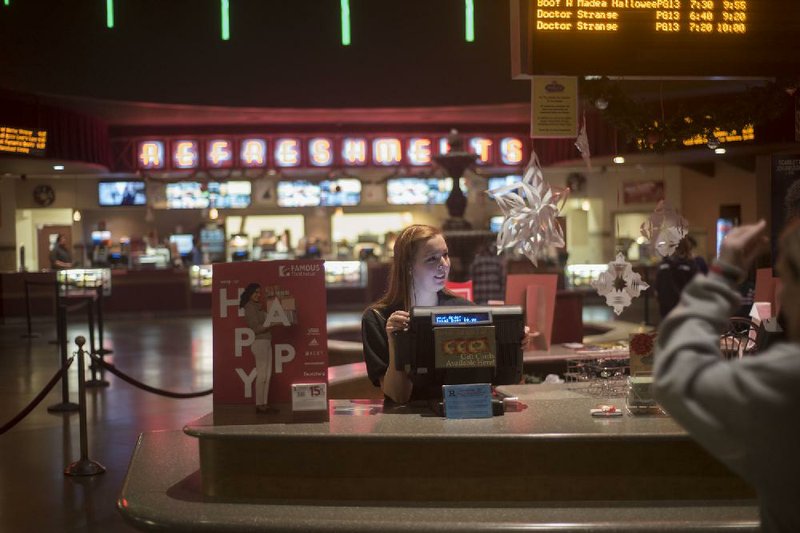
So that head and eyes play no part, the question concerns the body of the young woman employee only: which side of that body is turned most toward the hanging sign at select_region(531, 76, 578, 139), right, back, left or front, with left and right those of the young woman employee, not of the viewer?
left

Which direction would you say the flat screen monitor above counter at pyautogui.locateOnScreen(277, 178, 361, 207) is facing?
toward the camera

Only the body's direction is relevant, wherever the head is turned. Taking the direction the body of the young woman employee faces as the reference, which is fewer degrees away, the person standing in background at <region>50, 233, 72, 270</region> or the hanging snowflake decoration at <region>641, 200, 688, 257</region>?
the hanging snowflake decoration

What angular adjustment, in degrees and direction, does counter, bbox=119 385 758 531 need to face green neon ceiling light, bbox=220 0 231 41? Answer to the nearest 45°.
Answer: approximately 180°

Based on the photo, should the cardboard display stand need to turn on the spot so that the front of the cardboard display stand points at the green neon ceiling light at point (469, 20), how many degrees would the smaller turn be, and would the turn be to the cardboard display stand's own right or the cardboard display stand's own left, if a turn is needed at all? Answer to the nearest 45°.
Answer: approximately 180°

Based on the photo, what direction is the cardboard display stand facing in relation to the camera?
toward the camera

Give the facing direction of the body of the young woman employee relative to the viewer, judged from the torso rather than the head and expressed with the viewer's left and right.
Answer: facing the viewer and to the right of the viewer

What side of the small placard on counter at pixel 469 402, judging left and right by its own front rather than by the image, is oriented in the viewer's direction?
front

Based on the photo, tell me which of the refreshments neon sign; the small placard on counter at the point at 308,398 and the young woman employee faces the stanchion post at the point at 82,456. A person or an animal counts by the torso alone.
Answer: the refreshments neon sign

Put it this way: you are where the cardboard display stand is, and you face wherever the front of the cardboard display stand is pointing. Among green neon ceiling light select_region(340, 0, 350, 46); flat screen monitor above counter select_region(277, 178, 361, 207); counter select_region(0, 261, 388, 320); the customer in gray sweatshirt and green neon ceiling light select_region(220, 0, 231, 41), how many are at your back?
4

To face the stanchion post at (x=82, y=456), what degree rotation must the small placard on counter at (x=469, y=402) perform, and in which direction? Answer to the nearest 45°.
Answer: approximately 135° to its right

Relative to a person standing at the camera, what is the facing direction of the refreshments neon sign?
facing the viewer

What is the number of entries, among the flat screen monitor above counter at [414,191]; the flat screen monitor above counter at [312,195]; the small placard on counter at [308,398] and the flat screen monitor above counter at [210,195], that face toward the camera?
4
